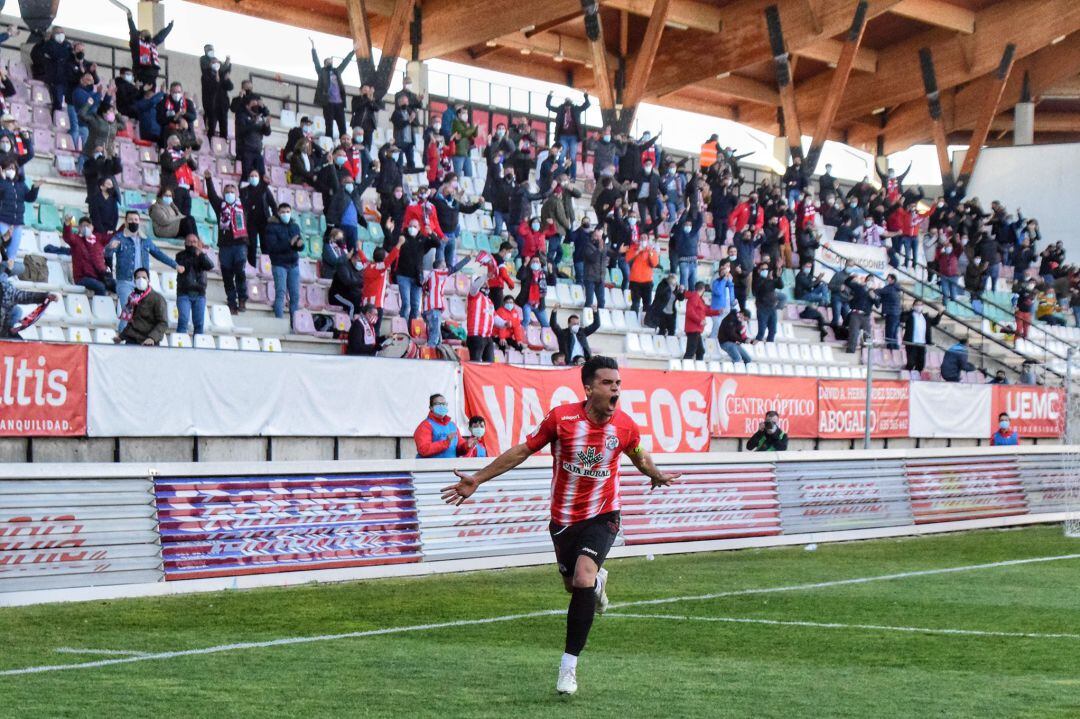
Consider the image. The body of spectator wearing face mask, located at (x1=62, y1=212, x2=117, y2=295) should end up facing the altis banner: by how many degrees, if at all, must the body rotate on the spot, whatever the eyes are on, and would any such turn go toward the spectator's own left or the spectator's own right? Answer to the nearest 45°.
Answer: approximately 45° to the spectator's own right

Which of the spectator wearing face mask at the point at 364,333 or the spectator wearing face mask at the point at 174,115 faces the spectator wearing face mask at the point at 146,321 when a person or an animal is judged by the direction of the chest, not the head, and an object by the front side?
the spectator wearing face mask at the point at 174,115

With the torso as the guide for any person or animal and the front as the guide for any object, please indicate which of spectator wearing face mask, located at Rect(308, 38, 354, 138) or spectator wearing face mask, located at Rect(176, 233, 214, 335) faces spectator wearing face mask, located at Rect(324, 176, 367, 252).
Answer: spectator wearing face mask, located at Rect(308, 38, 354, 138)

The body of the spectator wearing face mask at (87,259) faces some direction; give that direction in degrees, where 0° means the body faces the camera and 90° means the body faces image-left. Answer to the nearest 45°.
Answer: approximately 315°

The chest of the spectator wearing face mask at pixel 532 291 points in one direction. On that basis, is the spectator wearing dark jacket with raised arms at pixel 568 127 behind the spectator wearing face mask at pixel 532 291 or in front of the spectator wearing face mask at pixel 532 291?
behind

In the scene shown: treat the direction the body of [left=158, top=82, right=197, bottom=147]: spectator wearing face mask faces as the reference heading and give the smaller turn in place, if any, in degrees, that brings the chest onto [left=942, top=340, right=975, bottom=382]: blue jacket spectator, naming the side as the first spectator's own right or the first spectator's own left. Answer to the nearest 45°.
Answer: approximately 90° to the first spectator's own left

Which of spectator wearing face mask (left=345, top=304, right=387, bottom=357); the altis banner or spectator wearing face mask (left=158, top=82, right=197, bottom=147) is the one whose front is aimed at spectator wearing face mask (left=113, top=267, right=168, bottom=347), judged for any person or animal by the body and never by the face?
spectator wearing face mask (left=158, top=82, right=197, bottom=147)

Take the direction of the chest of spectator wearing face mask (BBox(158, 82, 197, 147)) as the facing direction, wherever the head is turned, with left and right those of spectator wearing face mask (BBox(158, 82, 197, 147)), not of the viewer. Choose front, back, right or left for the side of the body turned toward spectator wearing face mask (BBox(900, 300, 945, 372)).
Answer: left

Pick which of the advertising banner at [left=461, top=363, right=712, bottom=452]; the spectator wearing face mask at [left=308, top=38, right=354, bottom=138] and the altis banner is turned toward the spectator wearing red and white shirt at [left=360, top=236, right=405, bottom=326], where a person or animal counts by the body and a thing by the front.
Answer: the spectator wearing face mask at [left=308, top=38, right=354, bottom=138]

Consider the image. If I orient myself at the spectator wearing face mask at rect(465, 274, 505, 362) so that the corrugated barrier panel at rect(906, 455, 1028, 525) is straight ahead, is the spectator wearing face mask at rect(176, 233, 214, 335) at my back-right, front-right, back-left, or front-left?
back-right

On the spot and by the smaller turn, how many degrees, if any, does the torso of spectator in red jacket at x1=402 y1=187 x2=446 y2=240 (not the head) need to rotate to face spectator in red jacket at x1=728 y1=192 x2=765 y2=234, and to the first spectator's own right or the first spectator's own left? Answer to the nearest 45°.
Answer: approximately 135° to the first spectator's own left
